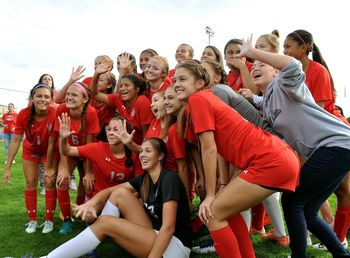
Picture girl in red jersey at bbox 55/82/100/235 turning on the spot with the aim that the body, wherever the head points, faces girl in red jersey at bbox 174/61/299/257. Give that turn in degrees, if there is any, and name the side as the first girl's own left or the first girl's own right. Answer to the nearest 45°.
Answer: approximately 90° to the first girl's own left

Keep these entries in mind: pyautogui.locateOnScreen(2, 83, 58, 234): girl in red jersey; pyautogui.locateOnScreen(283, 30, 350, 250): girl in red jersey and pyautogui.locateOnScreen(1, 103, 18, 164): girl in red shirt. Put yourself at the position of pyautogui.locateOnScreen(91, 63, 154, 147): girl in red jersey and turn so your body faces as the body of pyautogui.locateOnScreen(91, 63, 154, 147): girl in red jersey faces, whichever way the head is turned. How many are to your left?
1

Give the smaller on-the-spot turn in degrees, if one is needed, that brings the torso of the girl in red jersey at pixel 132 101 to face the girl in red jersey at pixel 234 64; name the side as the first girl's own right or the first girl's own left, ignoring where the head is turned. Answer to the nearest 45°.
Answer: approximately 135° to the first girl's own left

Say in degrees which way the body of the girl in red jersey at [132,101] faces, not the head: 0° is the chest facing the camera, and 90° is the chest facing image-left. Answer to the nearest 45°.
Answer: approximately 45°

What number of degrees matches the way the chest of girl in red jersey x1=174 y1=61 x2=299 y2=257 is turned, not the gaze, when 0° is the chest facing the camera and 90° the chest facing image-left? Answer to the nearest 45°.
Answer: approximately 90°

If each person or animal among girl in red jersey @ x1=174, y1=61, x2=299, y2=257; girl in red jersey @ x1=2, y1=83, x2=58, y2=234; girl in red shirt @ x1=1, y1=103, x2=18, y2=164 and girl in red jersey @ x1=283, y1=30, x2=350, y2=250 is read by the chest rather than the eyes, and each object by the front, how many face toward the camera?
2

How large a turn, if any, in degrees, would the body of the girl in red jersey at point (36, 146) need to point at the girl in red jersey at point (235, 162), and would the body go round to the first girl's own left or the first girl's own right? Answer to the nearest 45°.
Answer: approximately 45° to the first girl's own left

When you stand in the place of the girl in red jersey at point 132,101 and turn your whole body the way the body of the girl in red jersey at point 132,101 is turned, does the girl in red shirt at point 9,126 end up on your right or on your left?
on your right
